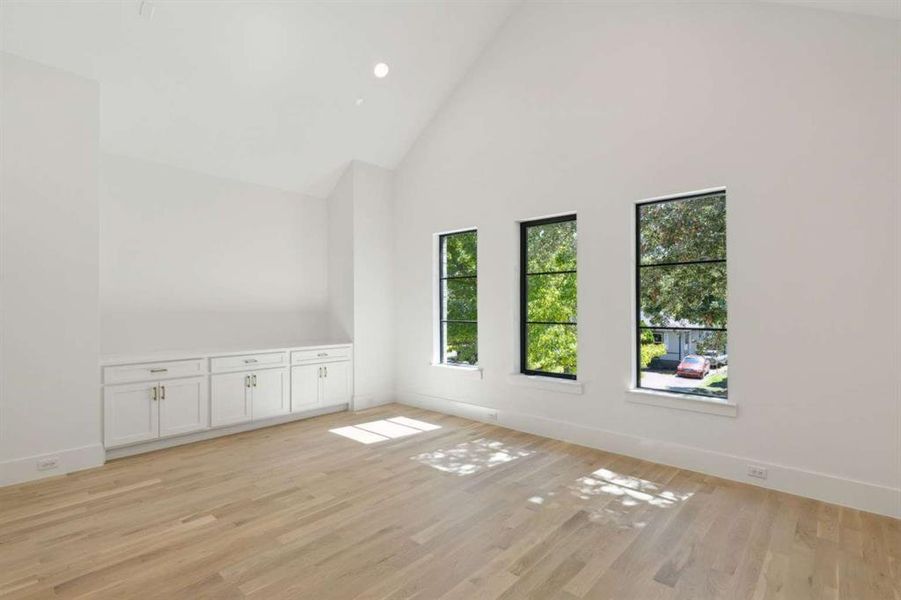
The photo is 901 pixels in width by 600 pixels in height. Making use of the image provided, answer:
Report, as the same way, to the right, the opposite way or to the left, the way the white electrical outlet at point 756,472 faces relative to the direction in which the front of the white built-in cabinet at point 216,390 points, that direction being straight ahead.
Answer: to the right

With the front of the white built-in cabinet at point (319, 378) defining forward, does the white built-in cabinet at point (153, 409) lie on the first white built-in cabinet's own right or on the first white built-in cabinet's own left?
on the first white built-in cabinet's own right

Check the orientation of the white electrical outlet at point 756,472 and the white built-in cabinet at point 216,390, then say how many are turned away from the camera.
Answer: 0
